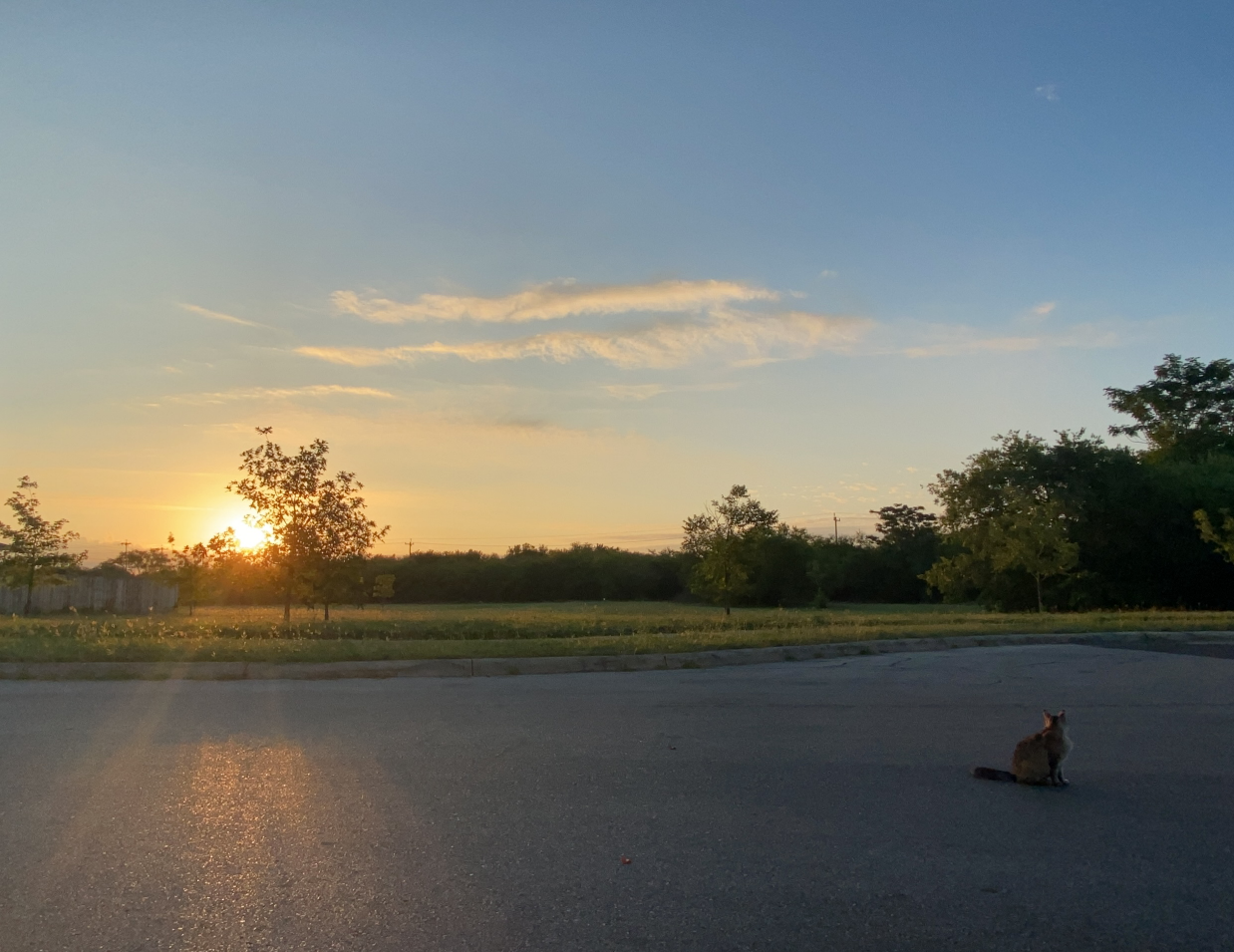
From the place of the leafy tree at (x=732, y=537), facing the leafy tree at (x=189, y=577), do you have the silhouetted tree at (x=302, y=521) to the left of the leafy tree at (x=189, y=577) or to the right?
left

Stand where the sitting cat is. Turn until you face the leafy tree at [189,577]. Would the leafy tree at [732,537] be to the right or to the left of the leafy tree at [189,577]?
right

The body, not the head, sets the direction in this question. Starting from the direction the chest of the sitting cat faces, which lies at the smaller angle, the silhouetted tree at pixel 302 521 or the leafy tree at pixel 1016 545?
the leafy tree

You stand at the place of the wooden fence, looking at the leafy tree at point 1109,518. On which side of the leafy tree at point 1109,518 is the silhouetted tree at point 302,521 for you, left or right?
right

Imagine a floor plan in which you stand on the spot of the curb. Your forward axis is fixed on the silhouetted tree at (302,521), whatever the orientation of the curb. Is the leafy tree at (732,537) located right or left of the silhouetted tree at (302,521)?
right

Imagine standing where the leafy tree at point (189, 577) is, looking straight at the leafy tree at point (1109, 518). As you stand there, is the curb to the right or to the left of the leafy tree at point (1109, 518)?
right

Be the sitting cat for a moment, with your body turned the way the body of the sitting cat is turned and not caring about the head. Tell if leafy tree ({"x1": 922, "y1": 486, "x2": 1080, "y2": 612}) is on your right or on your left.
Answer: on your left
